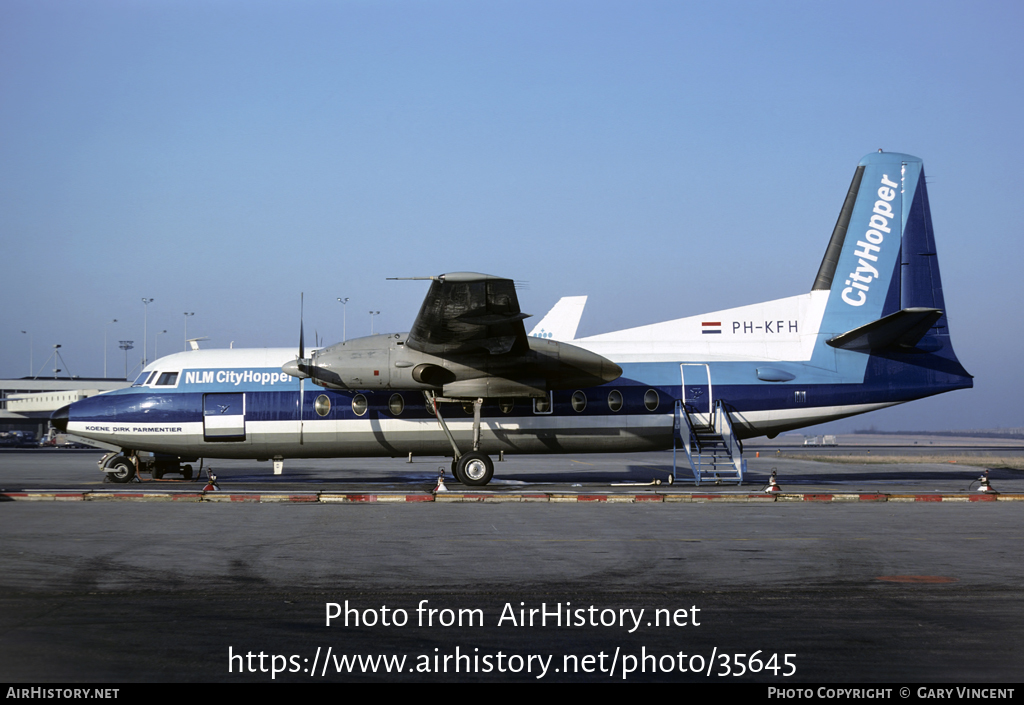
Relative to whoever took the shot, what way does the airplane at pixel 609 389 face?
facing to the left of the viewer
